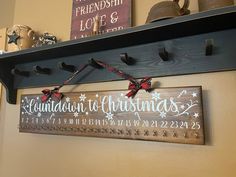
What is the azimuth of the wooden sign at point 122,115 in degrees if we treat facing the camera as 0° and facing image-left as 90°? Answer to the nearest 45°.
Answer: approximately 45°

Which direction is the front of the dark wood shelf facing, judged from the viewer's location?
facing the viewer and to the left of the viewer
